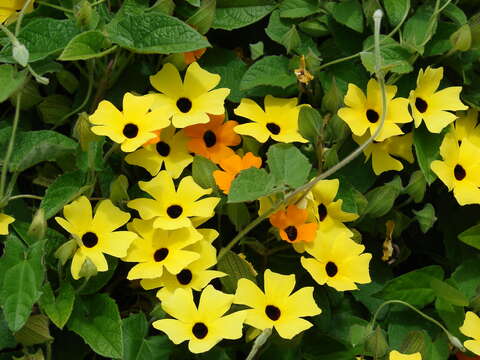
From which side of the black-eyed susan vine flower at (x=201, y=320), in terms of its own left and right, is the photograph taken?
front

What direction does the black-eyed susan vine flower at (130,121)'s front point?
toward the camera

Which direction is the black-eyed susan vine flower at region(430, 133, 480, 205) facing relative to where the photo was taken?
toward the camera
